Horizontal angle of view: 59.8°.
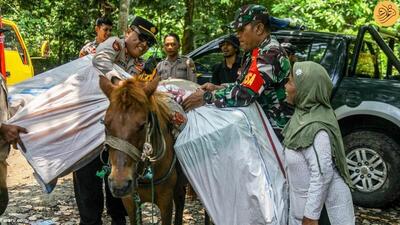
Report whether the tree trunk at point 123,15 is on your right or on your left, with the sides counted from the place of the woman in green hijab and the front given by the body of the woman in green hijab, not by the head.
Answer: on your right

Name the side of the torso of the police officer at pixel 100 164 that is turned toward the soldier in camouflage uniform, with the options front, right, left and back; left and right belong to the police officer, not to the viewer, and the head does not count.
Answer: front

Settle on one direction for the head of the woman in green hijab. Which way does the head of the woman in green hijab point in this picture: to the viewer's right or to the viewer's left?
to the viewer's left

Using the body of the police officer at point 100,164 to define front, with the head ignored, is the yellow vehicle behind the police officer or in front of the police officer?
behind

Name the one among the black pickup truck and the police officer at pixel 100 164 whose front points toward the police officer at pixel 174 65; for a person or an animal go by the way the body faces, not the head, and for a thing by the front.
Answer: the black pickup truck

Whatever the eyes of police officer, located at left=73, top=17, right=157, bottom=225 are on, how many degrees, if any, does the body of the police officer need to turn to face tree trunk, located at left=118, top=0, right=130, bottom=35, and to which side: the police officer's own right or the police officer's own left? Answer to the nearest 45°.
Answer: approximately 135° to the police officer's own left

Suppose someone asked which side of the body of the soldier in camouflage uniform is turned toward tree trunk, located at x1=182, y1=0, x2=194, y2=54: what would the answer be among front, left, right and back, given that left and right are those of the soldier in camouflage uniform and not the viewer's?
right

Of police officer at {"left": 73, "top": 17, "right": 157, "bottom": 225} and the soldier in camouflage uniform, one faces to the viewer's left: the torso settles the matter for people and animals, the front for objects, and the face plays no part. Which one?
the soldier in camouflage uniform

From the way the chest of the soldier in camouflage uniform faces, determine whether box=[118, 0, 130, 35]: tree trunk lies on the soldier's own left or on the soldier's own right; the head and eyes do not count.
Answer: on the soldier's own right

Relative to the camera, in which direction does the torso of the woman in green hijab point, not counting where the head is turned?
to the viewer's left

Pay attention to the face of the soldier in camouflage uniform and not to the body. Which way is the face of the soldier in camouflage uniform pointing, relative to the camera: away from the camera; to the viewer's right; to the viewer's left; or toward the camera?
to the viewer's left

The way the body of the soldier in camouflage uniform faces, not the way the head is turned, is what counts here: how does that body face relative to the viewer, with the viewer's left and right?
facing to the left of the viewer
